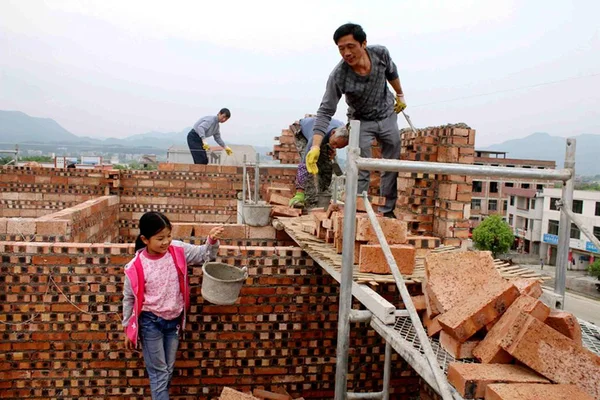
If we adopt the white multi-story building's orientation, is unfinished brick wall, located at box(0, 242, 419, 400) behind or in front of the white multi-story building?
in front

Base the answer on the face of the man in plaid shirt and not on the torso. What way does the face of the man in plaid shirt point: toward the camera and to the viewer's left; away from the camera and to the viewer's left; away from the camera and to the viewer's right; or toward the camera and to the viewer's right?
toward the camera and to the viewer's left

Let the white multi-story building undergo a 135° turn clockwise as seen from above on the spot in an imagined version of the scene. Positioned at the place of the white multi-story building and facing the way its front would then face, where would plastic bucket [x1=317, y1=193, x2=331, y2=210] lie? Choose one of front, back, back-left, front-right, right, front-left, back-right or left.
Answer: back

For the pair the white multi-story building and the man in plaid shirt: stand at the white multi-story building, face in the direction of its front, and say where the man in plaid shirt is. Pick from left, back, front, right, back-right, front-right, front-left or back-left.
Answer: front-left

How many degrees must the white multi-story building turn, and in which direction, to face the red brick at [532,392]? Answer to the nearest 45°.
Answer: approximately 45° to its left

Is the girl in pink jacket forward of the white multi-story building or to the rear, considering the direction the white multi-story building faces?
forward

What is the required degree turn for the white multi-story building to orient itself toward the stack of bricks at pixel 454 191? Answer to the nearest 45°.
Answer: approximately 45° to its left

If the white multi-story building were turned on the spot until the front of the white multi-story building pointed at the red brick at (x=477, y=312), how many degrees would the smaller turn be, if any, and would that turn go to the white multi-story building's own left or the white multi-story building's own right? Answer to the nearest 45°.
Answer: approximately 45° to the white multi-story building's own left

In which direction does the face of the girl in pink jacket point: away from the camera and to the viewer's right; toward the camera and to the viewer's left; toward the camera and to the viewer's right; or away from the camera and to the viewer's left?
toward the camera and to the viewer's right

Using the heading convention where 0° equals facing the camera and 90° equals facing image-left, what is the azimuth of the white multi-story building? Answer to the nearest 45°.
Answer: approximately 45°

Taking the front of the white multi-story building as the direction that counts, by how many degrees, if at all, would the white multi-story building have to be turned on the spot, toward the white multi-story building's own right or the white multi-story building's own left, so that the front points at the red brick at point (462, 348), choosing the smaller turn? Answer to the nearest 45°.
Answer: approximately 45° to the white multi-story building's own left
